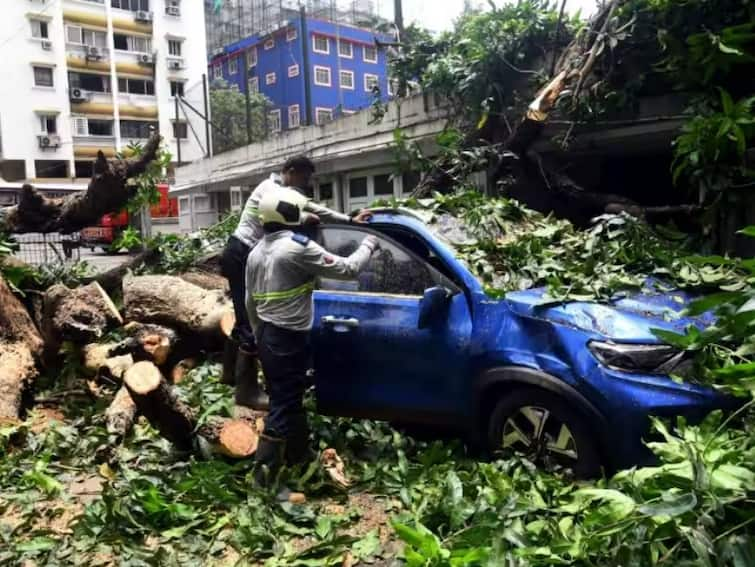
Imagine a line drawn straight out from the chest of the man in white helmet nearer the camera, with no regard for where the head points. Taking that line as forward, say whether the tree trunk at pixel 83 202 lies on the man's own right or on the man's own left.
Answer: on the man's own left

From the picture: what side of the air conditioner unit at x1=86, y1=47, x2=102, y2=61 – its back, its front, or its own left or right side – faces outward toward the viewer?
front

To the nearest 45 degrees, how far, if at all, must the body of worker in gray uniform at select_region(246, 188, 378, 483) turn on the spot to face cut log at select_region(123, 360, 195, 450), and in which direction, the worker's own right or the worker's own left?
approximately 90° to the worker's own left

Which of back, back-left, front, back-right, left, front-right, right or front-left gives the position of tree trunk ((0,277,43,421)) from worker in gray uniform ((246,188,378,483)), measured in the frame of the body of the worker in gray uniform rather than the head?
left

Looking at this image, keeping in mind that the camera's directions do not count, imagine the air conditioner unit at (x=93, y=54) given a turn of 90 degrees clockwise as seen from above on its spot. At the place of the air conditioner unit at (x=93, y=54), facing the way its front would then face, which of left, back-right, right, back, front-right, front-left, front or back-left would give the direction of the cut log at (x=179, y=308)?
left

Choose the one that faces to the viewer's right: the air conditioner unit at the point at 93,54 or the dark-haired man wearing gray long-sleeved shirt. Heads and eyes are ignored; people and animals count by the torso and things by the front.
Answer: the dark-haired man wearing gray long-sleeved shirt

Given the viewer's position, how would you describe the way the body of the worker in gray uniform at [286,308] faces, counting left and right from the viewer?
facing away from the viewer and to the right of the viewer

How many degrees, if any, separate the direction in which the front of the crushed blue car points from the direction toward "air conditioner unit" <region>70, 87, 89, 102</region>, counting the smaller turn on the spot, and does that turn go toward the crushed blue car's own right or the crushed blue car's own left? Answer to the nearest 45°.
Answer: approximately 180°

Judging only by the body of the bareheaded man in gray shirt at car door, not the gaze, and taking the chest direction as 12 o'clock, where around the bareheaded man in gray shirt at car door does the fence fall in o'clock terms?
The fence is roughly at 8 o'clock from the bareheaded man in gray shirt at car door.

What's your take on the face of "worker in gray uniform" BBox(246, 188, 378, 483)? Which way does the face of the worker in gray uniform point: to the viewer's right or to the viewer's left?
to the viewer's right

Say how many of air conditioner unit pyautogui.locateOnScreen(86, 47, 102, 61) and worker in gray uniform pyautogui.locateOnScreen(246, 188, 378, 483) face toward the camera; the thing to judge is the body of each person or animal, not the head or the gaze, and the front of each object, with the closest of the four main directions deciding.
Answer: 1

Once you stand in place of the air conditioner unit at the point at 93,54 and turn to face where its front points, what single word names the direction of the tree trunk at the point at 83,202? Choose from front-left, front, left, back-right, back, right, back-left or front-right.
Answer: front

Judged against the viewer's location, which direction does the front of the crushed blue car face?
facing the viewer and to the right of the viewer

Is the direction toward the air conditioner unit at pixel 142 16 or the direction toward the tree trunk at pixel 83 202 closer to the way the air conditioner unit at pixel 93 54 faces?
the tree trunk

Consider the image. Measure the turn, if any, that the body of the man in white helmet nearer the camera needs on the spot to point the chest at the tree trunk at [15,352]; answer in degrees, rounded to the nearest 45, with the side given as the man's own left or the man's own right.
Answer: approximately 135° to the man's own left
